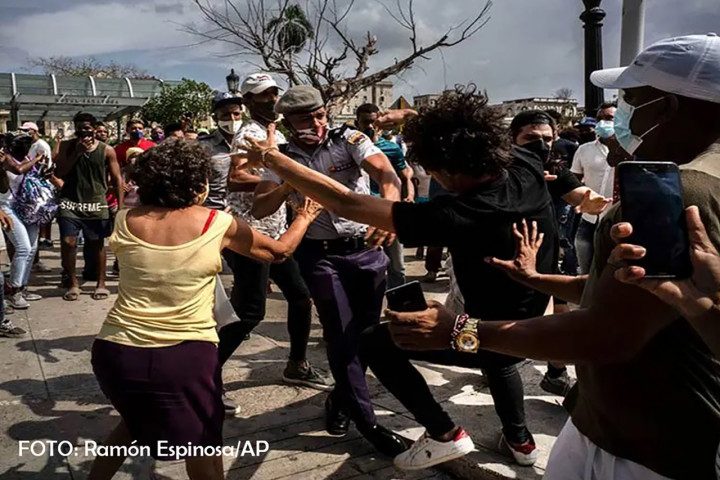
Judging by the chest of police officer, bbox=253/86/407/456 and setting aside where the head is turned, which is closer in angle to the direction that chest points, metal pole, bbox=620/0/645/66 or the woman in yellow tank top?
the woman in yellow tank top

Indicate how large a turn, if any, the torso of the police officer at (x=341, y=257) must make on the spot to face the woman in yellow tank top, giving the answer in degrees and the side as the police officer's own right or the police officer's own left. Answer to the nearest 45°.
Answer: approximately 45° to the police officer's own right

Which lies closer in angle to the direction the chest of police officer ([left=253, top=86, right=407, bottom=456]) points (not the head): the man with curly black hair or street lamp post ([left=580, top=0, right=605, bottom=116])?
the man with curly black hair

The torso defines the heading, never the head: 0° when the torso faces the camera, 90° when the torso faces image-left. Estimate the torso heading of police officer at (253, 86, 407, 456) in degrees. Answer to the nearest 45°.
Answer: approximately 0°

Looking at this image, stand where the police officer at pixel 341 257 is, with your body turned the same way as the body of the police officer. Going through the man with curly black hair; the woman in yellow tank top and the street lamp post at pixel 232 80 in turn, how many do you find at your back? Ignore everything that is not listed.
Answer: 1

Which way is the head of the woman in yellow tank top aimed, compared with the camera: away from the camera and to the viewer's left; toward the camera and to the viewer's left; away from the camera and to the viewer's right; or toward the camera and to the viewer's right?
away from the camera and to the viewer's right

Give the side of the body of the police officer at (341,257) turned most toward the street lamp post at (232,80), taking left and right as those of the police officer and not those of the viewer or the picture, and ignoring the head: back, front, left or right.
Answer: back

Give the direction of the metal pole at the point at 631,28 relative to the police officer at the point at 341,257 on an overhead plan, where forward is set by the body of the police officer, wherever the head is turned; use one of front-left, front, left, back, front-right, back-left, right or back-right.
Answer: back-left

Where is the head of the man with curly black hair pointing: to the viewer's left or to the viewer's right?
to the viewer's left

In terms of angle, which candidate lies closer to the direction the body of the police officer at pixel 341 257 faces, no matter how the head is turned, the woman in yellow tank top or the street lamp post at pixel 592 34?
the woman in yellow tank top
